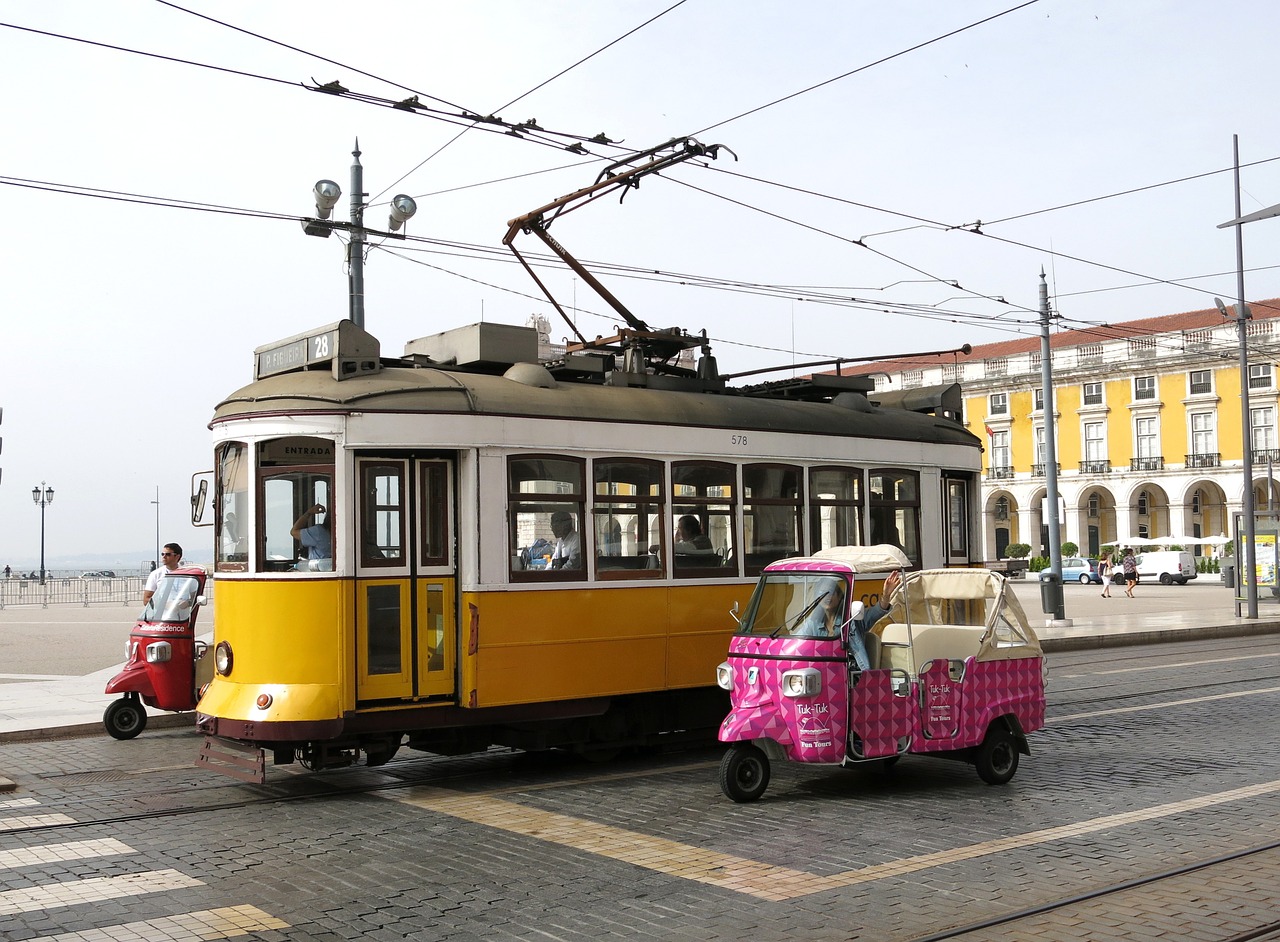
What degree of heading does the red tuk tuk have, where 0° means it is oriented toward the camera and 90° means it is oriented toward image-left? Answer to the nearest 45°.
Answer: approximately 45°

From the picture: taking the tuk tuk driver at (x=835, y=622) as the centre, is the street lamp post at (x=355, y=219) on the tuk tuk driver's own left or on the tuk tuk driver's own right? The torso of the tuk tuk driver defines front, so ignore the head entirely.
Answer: on the tuk tuk driver's own right

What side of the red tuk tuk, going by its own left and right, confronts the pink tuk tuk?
left

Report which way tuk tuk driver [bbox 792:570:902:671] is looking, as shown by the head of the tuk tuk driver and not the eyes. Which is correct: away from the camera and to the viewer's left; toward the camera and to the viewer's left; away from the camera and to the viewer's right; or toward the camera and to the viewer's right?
toward the camera and to the viewer's left

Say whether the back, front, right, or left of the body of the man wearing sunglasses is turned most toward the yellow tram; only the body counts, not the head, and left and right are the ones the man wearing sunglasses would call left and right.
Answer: left

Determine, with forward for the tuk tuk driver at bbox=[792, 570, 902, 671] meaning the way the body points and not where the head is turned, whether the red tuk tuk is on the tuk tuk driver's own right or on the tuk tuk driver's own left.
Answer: on the tuk tuk driver's own right

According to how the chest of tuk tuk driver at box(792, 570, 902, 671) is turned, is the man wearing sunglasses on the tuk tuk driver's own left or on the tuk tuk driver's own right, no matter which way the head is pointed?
on the tuk tuk driver's own right

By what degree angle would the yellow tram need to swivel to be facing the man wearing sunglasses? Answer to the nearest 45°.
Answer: approximately 90° to its right

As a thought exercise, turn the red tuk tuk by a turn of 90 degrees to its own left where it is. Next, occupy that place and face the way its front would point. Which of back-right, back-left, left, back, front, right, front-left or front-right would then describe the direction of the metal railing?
back-left

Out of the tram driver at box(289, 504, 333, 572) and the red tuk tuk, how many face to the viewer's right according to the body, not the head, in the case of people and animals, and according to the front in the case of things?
0

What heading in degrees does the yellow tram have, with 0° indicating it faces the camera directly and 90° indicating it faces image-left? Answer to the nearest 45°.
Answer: approximately 45°

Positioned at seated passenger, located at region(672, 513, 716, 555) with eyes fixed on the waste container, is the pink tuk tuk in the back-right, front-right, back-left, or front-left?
back-right
